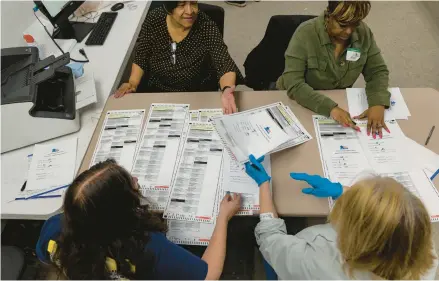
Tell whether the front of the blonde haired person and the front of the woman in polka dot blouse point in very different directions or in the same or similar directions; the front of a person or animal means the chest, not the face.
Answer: very different directions

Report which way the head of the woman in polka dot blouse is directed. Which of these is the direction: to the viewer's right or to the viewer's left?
to the viewer's right

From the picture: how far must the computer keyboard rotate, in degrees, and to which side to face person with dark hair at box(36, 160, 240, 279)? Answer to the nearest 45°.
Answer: approximately 90° to its right

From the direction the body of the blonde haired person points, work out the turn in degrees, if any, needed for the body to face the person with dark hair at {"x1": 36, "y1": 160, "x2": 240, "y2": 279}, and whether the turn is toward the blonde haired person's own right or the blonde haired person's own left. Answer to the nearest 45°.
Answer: approximately 45° to the blonde haired person's own left

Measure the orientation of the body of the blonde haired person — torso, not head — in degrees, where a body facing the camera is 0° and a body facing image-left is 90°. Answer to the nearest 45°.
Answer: approximately 135°

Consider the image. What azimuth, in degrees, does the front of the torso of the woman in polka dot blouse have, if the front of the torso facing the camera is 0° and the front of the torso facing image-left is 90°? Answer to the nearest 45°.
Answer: approximately 0°

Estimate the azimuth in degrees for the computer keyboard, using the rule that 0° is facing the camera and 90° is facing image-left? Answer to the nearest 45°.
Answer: approximately 270°

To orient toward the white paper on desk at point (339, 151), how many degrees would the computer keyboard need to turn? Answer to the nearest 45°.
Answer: approximately 45° to its right
